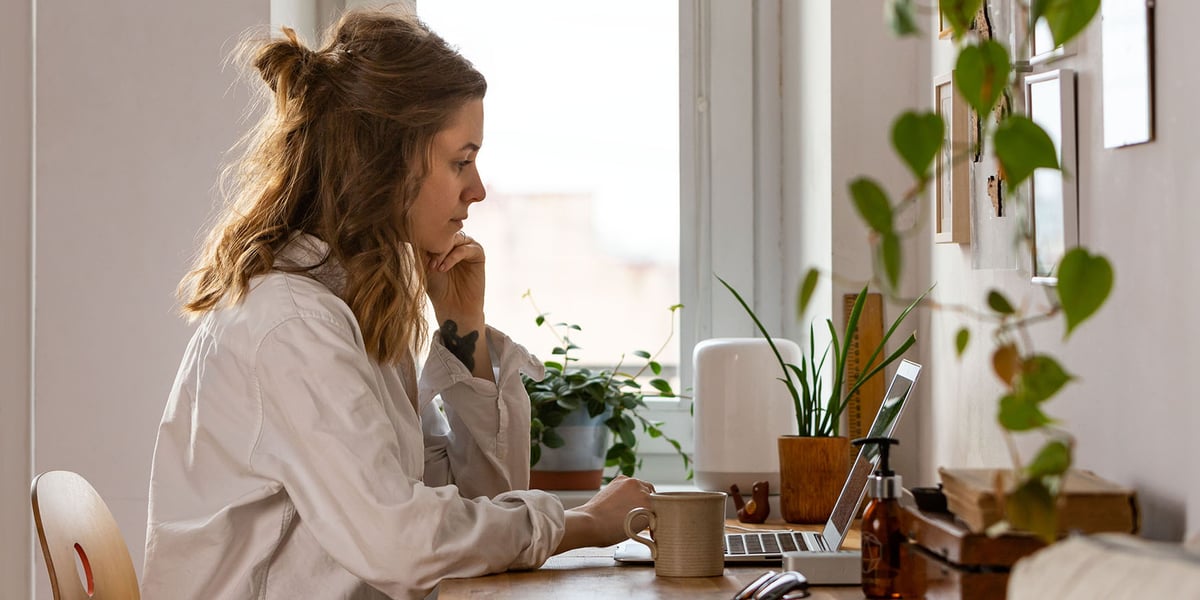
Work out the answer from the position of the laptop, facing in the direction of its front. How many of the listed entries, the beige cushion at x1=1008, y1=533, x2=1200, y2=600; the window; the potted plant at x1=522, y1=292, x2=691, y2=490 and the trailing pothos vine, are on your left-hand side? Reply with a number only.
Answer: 2

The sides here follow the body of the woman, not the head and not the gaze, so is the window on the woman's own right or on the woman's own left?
on the woman's own left

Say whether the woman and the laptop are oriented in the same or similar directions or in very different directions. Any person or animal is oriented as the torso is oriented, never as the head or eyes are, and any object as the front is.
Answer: very different directions

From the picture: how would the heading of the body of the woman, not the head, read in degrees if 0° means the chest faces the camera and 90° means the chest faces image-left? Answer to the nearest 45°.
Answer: approximately 270°

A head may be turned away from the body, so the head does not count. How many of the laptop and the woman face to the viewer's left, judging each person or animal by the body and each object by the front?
1

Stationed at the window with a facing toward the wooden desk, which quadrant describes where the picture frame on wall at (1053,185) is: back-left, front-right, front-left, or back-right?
front-left

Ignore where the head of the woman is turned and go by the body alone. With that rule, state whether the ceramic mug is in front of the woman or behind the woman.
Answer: in front

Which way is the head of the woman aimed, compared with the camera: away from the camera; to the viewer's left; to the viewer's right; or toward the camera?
to the viewer's right

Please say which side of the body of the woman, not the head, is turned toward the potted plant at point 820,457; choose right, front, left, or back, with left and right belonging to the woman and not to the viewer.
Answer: front

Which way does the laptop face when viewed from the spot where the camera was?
facing to the left of the viewer
